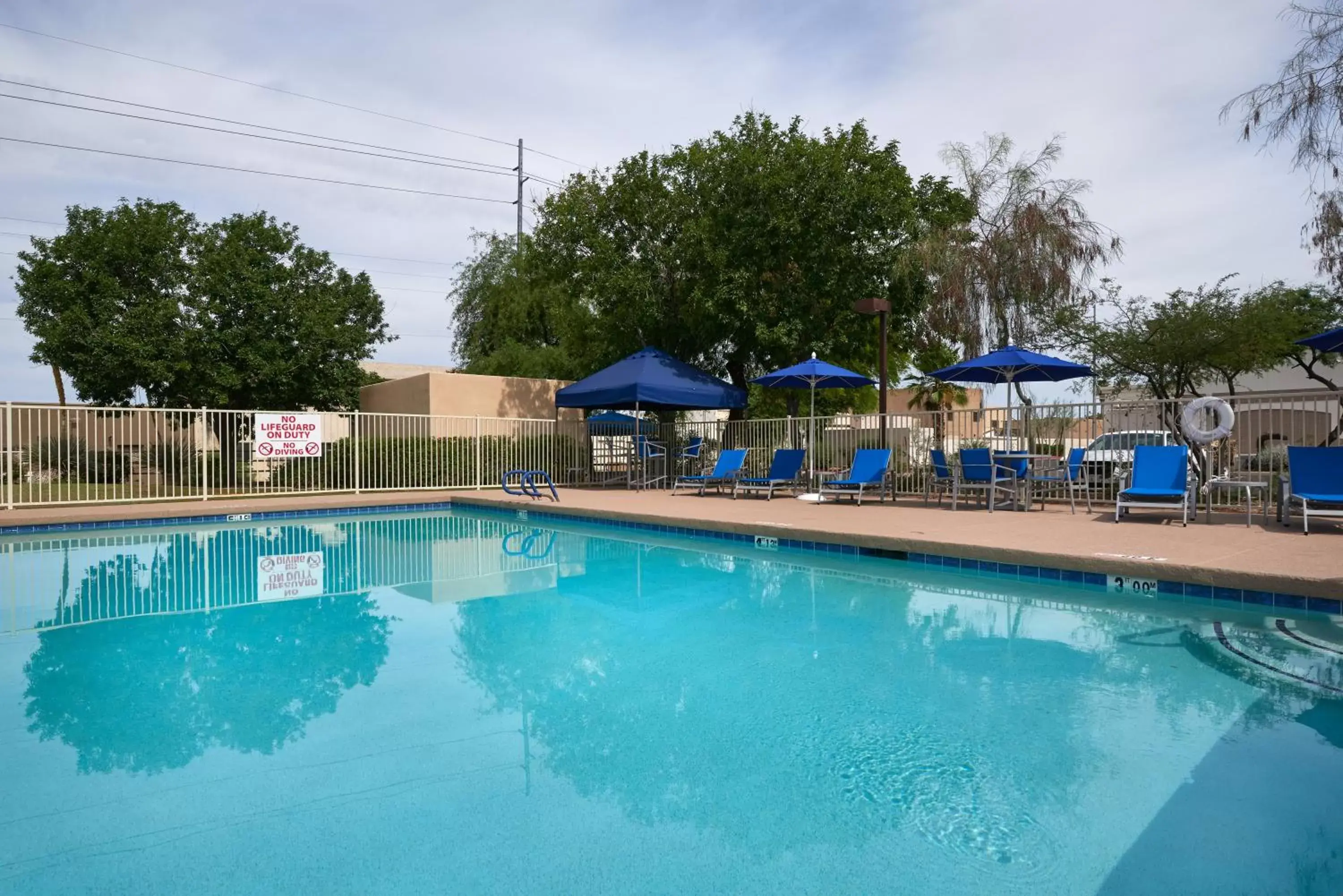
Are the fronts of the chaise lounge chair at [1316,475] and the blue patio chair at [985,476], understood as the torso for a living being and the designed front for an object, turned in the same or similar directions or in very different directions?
very different directions

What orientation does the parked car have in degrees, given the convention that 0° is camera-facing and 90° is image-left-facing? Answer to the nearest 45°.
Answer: approximately 45°

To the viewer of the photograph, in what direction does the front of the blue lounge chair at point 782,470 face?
facing the viewer and to the left of the viewer

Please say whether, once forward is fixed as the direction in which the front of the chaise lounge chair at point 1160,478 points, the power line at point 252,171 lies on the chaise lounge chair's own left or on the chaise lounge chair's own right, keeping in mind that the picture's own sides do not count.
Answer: on the chaise lounge chair's own right

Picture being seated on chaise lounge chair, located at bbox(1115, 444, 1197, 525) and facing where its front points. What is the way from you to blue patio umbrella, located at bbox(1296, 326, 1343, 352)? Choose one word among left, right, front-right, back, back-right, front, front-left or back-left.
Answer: left

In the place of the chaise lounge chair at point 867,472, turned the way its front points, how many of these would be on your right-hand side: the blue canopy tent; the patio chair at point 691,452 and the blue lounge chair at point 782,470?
3

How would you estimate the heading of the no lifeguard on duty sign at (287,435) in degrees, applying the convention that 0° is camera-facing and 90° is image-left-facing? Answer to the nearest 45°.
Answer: approximately 0°

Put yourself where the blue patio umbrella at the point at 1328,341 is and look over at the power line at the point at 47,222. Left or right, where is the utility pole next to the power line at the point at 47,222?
right

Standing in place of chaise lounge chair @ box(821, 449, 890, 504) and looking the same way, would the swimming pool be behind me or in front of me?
in front

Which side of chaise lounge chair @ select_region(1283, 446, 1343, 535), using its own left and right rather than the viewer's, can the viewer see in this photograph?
front

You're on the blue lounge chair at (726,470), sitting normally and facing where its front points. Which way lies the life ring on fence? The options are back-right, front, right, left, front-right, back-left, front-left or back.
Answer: left

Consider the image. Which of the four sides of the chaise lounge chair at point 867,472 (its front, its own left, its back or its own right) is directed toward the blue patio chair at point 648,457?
right

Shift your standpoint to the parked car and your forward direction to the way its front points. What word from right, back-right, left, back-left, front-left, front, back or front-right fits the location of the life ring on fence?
left
